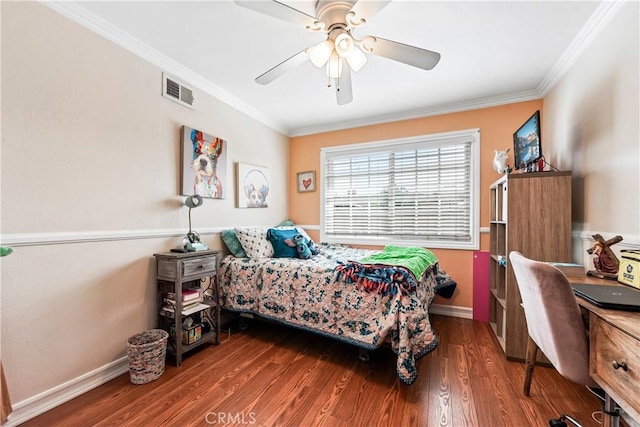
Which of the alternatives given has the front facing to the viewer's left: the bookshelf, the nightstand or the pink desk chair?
the bookshelf

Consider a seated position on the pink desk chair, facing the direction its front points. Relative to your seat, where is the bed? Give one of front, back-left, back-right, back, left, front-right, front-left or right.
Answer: back-left

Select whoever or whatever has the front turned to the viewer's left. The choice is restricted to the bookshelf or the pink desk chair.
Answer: the bookshelf

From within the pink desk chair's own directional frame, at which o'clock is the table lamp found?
The table lamp is roughly at 7 o'clock from the pink desk chair.

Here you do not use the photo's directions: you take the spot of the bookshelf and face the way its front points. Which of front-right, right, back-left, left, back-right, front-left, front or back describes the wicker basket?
front-left

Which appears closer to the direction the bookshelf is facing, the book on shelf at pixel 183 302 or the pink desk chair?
the book on shelf

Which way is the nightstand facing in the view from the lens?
facing the viewer and to the right of the viewer

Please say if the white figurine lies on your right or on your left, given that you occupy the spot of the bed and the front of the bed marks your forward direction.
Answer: on your left

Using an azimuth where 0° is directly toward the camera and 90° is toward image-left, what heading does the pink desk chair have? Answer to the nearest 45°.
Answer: approximately 225°

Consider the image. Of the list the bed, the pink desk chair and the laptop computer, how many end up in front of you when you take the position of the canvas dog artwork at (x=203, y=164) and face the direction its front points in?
3

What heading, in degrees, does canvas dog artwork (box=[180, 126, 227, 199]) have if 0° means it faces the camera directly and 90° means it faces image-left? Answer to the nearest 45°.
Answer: approximately 315°

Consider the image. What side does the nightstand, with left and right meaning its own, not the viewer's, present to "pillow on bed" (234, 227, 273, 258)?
left

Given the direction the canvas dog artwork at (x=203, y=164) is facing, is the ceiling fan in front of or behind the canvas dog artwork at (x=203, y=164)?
in front

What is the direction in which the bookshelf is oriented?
to the viewer's left

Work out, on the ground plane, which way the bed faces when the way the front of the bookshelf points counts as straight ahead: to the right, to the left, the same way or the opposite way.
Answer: the opposite way

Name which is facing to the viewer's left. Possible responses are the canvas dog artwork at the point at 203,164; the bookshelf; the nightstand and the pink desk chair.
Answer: the bookshelf

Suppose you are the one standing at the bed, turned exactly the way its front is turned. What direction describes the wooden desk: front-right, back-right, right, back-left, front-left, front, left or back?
front
